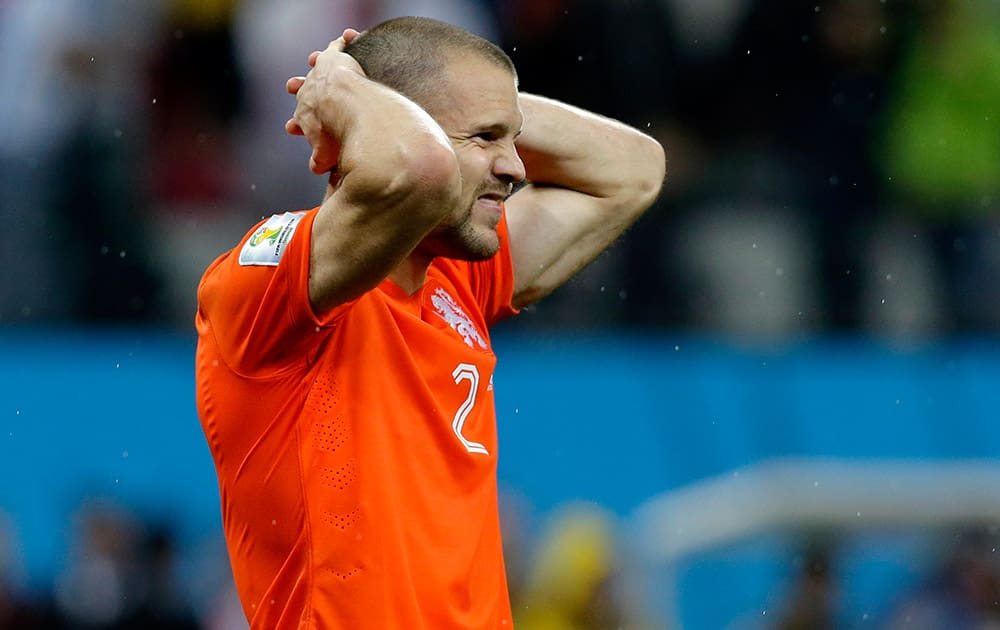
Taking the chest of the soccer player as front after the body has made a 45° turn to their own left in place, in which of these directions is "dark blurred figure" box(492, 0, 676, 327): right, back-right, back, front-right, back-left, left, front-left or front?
left

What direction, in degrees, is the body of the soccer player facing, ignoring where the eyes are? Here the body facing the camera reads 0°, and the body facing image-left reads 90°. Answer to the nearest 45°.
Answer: approximately 315°

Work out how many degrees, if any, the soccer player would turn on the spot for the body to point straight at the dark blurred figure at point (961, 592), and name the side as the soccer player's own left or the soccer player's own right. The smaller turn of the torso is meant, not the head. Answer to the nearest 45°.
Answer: approximately 90° to the soccer player's own left

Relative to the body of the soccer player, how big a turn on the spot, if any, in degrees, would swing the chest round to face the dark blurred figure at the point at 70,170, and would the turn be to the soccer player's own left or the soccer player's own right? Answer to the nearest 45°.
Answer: approximately 135° to the soccer player's own left

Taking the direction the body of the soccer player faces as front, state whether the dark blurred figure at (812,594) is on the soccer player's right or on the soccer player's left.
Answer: on the soccer player's left

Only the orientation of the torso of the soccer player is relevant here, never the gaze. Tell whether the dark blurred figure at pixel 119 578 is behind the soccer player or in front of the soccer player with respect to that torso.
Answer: behind

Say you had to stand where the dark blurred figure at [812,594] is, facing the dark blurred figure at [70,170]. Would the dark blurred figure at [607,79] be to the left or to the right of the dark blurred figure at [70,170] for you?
right

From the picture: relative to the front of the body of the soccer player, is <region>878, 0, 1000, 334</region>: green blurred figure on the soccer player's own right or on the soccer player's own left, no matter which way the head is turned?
on the soccer player's own left

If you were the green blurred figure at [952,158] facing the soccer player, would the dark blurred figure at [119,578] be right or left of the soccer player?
right
